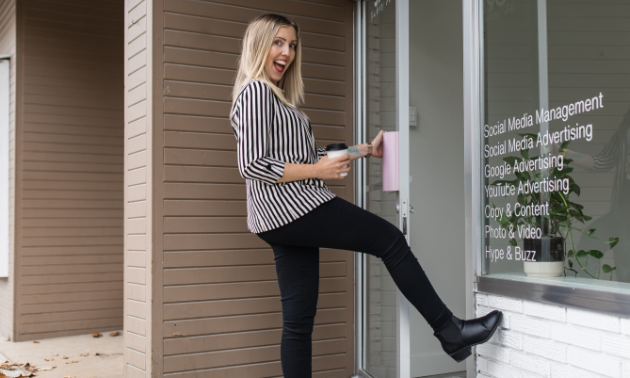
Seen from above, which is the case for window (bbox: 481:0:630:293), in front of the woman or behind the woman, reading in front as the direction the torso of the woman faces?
in front

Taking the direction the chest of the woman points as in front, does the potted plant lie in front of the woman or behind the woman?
in front

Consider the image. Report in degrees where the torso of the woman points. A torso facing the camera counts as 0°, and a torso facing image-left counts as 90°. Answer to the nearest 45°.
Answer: approximately 270°

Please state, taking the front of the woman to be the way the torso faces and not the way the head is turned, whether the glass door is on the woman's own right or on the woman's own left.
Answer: on the woman's own left
